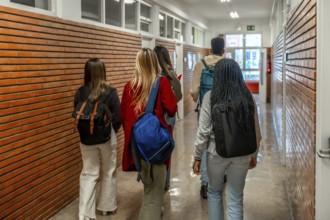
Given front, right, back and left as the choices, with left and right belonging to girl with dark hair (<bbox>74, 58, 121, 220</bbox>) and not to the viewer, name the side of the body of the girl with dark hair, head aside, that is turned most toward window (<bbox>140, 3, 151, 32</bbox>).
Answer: front

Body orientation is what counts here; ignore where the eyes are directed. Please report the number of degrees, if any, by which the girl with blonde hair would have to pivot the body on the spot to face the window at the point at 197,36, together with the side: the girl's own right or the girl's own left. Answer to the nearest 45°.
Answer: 0° — they already face it

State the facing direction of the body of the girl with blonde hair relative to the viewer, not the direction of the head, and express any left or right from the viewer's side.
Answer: facing away from the viewer

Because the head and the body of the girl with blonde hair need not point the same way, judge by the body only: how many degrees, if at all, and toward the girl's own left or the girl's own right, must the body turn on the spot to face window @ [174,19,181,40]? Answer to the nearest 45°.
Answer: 0° — they already face it

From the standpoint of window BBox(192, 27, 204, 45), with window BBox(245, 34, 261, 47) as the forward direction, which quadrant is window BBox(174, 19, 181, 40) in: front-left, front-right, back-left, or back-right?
back-right

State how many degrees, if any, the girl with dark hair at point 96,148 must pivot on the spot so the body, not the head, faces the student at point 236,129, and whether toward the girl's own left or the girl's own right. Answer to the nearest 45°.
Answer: approximately 135° to the girl's own right

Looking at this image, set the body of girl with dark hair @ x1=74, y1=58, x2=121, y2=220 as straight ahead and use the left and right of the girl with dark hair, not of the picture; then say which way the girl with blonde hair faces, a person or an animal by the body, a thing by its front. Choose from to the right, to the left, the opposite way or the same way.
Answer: the same way

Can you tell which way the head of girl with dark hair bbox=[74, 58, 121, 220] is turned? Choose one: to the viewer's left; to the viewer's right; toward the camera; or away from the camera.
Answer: away from the camera

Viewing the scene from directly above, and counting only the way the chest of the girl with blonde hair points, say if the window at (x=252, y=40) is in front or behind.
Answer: in front

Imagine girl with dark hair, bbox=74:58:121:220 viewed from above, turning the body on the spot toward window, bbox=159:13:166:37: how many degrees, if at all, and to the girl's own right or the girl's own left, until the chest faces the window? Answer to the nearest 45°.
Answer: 0° — they already face it

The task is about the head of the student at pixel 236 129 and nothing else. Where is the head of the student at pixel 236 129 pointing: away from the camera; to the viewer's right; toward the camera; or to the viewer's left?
away from the camera

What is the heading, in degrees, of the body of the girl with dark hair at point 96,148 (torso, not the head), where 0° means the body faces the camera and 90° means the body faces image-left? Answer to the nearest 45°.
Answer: approximately 180°

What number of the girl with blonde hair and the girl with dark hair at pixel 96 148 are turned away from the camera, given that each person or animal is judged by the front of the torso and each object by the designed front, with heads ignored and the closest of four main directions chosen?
2

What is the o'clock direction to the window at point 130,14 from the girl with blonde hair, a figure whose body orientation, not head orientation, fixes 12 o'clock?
The window is roughly at 12 o'clock from the girl with blonde hair.

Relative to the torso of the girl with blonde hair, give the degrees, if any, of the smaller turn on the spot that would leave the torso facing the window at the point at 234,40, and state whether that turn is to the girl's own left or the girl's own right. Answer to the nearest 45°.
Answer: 0° — they already face it
